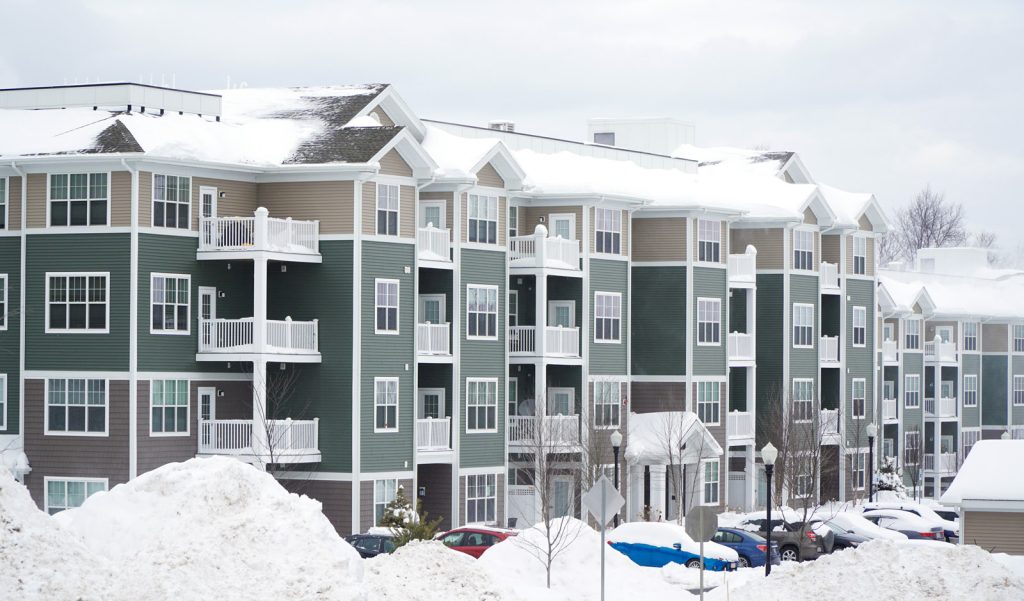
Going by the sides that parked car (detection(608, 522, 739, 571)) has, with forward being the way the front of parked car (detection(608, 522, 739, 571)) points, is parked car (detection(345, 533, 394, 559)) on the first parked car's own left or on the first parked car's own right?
on the first parked car's own right
